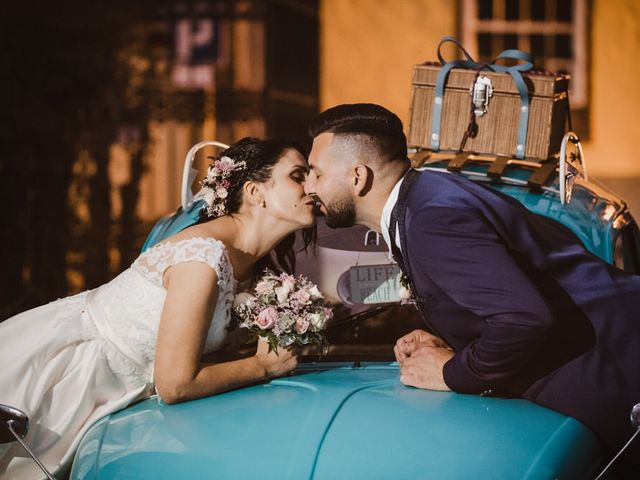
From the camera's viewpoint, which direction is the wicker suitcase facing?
toward the camera

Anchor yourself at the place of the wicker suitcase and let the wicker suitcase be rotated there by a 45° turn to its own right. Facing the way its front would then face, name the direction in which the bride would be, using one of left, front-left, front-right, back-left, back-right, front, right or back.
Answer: front

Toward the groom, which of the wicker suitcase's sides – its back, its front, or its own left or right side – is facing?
front

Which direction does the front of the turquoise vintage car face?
toward the camera
